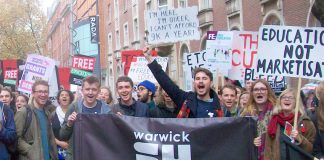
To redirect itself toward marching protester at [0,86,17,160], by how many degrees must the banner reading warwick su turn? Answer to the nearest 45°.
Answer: approximately 135° to its right

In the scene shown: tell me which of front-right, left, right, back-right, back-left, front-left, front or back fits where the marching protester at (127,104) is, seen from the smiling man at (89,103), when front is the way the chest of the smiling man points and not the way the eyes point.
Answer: left

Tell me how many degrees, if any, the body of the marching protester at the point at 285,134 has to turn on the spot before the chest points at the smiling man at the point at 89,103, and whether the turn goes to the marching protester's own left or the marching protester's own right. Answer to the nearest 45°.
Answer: approximately 90° to the marching protester's own right

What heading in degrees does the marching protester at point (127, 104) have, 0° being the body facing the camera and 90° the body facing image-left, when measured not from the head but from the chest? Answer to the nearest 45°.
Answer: approximately 0°

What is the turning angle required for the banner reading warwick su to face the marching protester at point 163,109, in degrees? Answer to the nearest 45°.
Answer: approximately 180°
